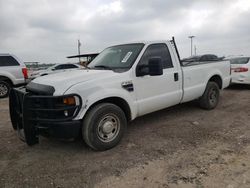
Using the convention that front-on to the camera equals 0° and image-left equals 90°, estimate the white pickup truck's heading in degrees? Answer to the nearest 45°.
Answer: approximately 45°

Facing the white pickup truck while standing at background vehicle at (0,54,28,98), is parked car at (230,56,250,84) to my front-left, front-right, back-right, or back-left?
front-left

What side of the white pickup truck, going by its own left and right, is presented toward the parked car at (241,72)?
back

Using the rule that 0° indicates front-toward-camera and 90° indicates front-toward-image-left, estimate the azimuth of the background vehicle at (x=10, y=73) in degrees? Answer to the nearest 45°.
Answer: approximately 90°

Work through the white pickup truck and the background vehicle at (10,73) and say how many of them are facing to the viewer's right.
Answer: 0

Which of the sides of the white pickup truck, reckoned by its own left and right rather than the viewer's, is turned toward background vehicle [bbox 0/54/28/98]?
right

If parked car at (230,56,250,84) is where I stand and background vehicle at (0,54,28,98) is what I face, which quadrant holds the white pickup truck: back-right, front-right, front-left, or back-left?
front-left
